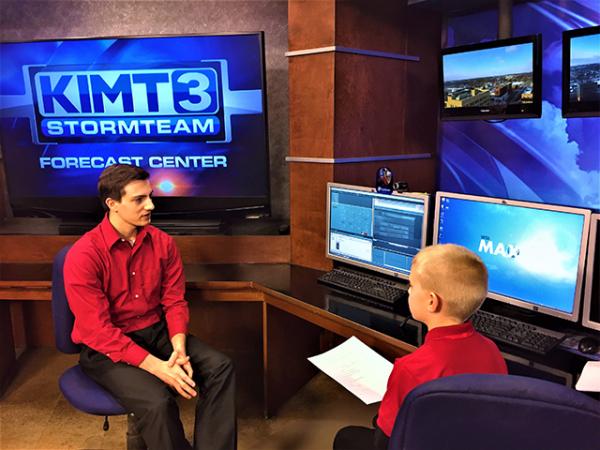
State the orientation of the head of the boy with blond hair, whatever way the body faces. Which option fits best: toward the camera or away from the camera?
away from the camera

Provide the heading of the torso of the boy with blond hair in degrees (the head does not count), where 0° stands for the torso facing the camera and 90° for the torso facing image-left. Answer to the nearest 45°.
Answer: approximately 135°

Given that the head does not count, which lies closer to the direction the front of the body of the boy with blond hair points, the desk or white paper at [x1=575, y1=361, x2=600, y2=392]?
the desk

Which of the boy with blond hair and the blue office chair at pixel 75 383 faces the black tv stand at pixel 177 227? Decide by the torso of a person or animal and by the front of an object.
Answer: the boy with blond hair

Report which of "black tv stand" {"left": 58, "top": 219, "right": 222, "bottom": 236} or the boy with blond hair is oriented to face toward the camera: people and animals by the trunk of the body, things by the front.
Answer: the black tv stand

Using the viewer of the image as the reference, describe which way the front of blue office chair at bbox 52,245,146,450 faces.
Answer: facing the viewer and to the right of the viewer

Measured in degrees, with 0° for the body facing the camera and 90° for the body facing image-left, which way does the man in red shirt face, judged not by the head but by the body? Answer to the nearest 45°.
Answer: approximately 315°

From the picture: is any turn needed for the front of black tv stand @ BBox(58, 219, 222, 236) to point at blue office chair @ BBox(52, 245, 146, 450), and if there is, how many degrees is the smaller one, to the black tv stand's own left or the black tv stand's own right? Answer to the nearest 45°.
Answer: approximately 45° to the black tv stand's own right

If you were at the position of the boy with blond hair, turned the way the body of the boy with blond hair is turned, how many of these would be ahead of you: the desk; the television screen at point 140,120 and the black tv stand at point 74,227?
3

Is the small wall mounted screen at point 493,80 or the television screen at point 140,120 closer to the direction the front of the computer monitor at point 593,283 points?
the television screen

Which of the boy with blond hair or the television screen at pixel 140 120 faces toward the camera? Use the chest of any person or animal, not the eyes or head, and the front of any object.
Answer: the television screen

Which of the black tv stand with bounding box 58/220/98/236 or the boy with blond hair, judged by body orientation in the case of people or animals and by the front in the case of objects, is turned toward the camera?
the black tv stand

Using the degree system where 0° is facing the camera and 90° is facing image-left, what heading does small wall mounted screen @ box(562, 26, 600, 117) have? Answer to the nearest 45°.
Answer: approximately 45°

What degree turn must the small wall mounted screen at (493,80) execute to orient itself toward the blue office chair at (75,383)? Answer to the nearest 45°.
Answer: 0° — it already faces it

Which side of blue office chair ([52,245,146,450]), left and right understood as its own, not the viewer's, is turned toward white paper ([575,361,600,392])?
front
